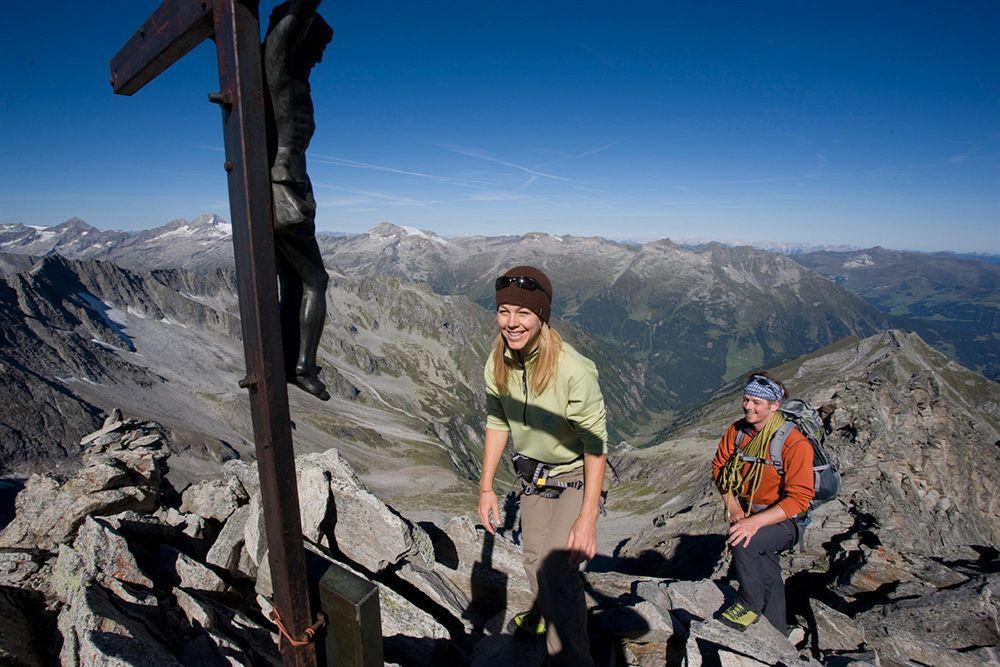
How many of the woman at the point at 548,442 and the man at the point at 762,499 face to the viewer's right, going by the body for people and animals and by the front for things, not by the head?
0

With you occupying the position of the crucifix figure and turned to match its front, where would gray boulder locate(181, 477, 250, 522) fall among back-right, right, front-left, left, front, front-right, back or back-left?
left

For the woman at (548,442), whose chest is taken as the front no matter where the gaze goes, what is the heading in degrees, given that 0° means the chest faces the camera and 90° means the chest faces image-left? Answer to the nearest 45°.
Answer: approximately 45°

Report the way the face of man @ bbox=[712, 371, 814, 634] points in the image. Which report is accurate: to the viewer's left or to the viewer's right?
to the viewer's left

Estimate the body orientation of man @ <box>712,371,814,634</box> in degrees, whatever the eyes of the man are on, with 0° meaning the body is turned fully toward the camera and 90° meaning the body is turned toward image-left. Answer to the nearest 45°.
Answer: approximately 45°

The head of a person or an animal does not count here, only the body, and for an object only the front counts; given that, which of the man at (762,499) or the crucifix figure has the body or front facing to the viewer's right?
the crucifix figure
